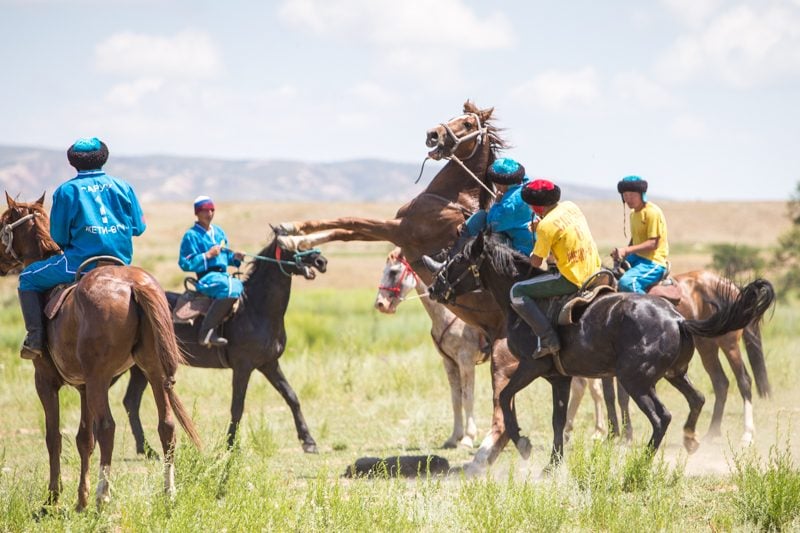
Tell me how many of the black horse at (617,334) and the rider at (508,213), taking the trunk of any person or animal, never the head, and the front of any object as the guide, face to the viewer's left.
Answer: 2

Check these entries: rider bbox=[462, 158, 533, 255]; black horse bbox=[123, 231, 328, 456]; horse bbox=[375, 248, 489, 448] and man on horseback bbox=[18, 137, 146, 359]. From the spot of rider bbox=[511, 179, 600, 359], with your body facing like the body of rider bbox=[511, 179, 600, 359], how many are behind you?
0

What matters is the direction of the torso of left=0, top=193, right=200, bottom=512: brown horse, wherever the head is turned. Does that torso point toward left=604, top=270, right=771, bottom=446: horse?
no

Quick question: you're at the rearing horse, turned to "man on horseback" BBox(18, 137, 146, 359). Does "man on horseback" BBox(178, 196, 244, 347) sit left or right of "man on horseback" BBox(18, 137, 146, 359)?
right

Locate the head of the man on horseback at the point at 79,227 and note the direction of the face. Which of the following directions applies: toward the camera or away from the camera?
away from the camera

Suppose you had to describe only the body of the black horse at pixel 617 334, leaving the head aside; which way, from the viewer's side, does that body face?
to the viewer's left

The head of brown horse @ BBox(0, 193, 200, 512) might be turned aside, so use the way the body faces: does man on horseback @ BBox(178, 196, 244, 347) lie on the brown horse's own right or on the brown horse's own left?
on the brown horse's own right

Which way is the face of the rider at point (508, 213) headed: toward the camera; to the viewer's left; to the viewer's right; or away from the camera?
to the viewer's left

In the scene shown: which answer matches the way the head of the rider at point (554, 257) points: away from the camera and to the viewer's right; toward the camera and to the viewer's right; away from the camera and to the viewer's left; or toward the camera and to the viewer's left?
away from the camera and to the viewer's left

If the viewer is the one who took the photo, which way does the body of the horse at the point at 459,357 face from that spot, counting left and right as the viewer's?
facing the viewer and to the left of the viewer

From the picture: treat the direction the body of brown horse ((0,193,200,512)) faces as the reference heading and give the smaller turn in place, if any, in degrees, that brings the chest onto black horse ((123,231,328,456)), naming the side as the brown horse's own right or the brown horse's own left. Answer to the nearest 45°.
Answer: approximately 90° to the brown horse's own right

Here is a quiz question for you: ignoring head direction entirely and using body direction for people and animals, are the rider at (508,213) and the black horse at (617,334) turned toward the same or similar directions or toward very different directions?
same or similar directions

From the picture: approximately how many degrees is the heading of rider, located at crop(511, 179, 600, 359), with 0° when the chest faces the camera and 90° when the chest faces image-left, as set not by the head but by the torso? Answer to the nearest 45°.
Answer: approximately 135°

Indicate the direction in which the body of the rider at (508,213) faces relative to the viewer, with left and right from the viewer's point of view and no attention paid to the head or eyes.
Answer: facing to the left of the viewer

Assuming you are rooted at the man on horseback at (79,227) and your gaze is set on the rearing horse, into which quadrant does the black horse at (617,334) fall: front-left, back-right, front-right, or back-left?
front-right
